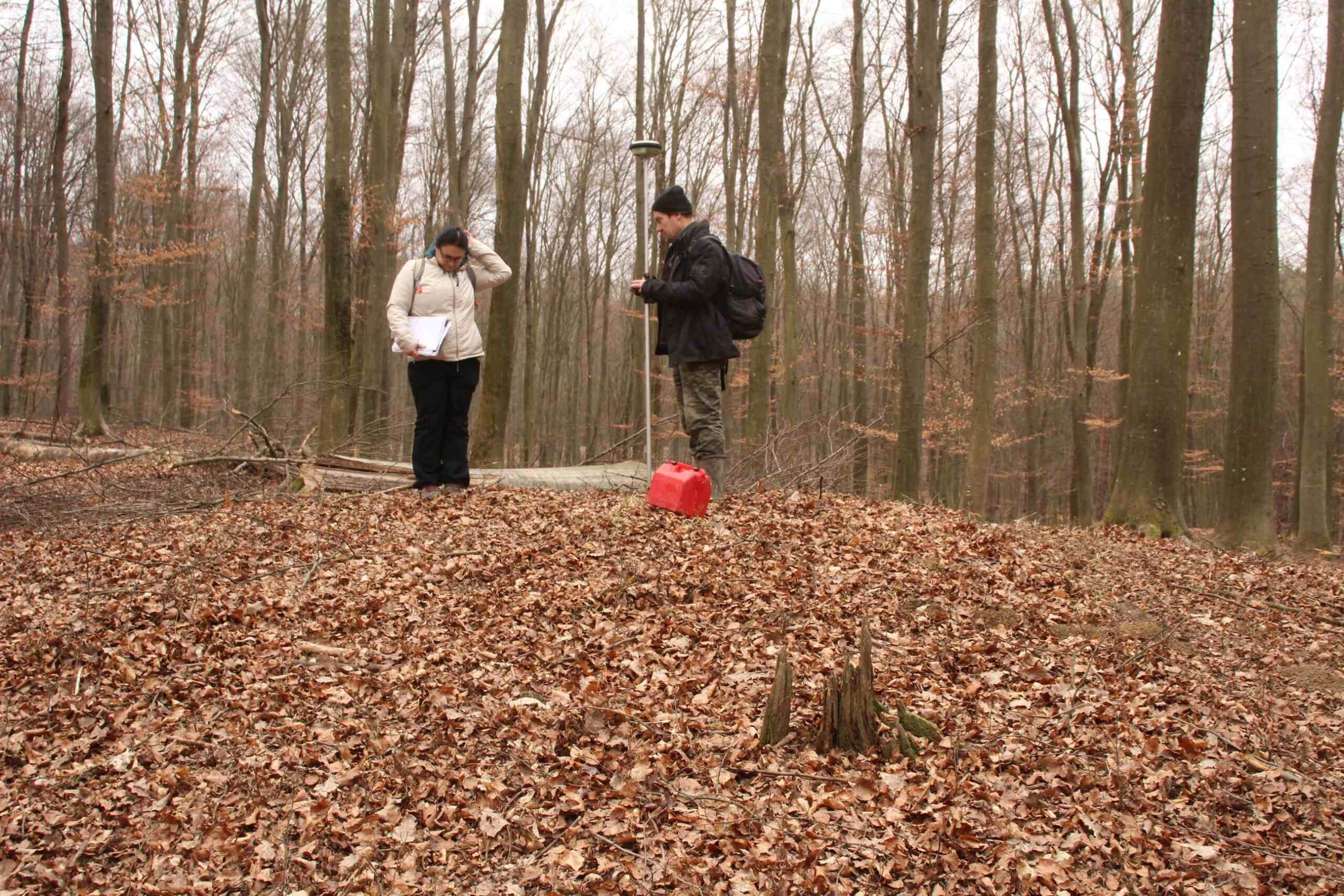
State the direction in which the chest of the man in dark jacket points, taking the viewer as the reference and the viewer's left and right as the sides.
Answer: facing to the left of the viewer

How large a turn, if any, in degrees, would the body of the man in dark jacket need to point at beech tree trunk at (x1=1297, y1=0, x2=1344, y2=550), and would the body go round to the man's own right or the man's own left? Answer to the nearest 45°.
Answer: approximately 135° to the man's own right

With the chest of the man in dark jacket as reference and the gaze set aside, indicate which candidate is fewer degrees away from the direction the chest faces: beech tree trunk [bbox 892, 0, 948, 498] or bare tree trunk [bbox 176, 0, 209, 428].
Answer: the bare tree trunk

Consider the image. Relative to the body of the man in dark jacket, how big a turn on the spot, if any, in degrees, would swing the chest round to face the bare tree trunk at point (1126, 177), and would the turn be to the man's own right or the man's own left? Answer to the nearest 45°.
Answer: approximately 135° to the man's own right

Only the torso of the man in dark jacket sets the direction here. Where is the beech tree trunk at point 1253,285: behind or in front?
behind

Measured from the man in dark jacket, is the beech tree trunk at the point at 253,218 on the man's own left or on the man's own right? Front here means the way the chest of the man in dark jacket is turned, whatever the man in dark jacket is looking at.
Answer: on the man's own right

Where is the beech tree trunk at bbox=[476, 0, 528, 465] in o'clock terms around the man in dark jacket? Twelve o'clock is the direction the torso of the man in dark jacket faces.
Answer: The beech tree trunk is roughly at 2 o'clock from the man in dark jacket.
